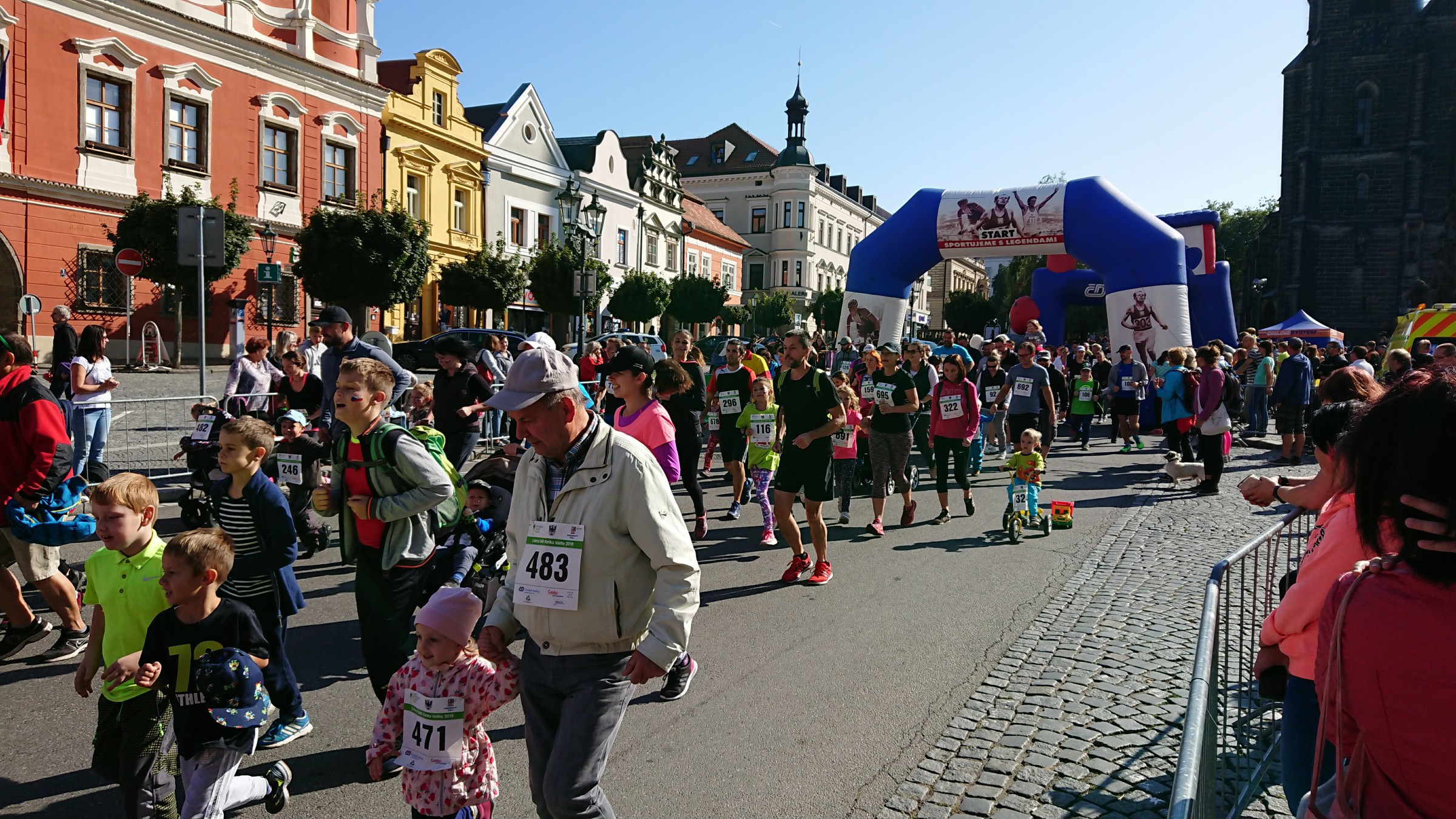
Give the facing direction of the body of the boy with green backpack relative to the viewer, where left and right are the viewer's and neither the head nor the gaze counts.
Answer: facing the viewer and to the left of the viewer

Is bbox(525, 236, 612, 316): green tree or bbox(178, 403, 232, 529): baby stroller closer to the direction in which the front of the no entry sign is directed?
the baby stroller

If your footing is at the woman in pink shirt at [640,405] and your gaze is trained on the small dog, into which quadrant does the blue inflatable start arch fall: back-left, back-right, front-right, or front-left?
front-left

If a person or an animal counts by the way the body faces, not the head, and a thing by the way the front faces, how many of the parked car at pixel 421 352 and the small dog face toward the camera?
0

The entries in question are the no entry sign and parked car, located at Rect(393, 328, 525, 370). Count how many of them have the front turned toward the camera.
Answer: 1

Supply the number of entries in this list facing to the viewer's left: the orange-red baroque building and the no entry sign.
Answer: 0

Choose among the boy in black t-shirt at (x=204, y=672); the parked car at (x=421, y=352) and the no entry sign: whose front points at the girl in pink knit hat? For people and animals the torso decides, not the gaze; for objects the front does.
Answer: the no entry sign

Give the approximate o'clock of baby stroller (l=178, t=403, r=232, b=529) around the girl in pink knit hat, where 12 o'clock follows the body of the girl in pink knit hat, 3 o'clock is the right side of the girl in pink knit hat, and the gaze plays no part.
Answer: The baby stroller is roughly at 4 o'clock from the girl in pink knit hat.

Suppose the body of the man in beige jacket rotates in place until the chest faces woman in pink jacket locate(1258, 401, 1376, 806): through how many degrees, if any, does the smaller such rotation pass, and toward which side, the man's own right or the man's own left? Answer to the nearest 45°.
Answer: approximately 135° to the man's own left

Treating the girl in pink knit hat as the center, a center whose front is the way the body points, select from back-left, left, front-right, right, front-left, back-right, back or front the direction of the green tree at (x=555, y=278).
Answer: back-right

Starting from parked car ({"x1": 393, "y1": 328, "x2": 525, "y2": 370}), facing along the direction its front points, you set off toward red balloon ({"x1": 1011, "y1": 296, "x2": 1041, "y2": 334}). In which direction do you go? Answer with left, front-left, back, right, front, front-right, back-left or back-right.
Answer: back

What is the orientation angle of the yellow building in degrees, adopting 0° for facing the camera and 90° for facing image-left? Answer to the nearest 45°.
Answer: approximately 315°

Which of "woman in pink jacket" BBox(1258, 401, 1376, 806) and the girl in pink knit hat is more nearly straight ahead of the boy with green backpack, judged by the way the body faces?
the girl in pink knit hat
